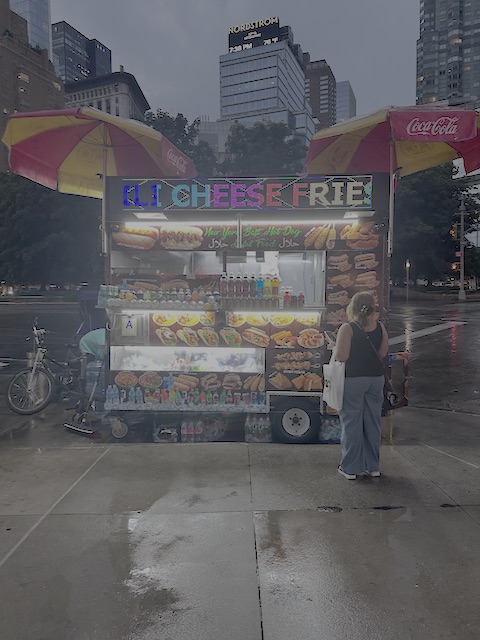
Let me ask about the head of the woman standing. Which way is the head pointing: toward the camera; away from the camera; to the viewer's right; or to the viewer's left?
away from the camera

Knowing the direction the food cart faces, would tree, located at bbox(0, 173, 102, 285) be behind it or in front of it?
behind

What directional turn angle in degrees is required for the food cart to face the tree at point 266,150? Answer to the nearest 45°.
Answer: approximately 180°

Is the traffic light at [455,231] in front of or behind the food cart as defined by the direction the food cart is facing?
behind

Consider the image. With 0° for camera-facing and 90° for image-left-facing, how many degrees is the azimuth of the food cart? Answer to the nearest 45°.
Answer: approximately 0°

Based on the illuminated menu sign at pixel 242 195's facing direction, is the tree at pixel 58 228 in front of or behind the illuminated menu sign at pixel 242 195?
behind

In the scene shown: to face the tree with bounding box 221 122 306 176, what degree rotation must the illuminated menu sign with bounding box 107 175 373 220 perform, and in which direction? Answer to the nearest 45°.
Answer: approximately 180°

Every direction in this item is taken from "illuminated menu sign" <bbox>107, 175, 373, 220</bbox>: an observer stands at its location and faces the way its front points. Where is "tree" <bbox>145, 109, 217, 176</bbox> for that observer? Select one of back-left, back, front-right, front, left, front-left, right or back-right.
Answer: back

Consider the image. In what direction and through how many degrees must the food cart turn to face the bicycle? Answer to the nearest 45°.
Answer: approximately 90° to its right

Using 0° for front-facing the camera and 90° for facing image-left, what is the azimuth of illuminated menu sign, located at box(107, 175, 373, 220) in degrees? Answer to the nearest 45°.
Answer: approximately 0°

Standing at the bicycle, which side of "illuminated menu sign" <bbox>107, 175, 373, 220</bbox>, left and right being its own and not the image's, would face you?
right
